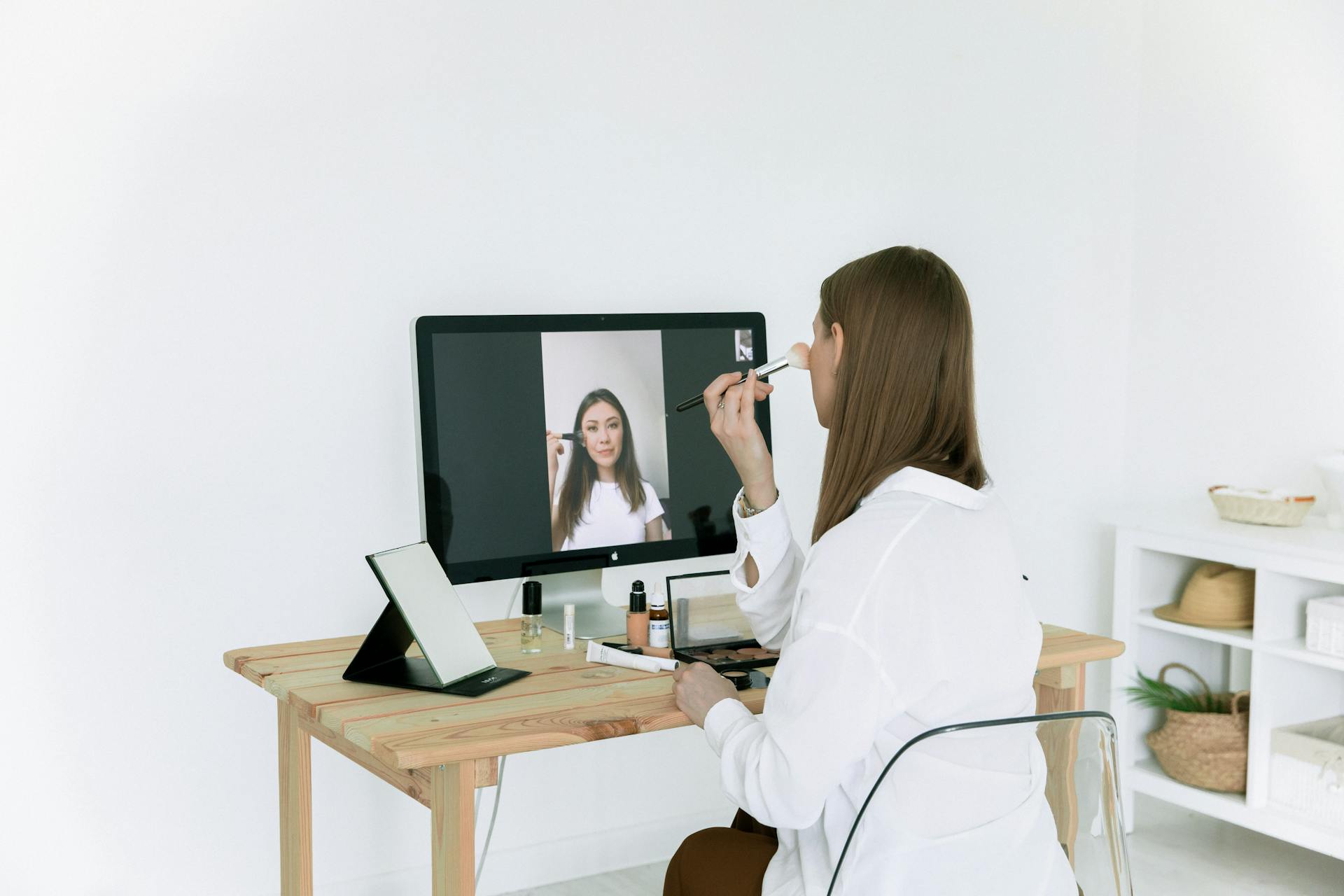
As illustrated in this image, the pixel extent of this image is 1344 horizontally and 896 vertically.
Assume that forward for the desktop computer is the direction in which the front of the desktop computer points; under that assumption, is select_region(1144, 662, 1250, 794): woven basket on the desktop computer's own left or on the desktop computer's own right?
on the desktop computer's own left

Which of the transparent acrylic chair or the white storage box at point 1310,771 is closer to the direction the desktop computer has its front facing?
the transparent acrylic chair

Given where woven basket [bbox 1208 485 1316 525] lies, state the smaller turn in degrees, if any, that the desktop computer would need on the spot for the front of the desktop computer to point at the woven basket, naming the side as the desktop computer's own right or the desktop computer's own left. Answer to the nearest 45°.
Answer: approximately 45° to the desktop computer's own left

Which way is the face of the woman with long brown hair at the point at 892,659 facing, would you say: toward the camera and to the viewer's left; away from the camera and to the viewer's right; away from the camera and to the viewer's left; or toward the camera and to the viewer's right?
away from the camera and to the viewer's left

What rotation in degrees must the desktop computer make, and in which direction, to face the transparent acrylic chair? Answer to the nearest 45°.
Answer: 0° — it already faces it

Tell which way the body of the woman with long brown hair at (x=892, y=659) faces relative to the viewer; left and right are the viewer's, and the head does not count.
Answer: facing away from the viewer and to the left of the viewer
